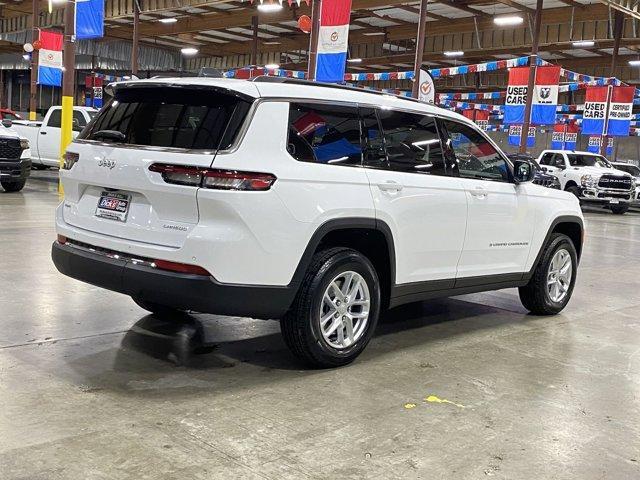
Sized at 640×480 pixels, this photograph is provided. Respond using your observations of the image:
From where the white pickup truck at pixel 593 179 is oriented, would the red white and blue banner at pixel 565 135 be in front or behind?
behind

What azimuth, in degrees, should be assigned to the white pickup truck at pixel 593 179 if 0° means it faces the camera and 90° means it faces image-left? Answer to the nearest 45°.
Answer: approximately 315°

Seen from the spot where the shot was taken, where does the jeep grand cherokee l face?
facing away from the viewer and to the right of the viewer

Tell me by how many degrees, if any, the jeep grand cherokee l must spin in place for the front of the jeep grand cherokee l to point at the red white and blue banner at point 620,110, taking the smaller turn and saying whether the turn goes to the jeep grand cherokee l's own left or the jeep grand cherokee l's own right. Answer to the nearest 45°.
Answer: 0° — it already faces it

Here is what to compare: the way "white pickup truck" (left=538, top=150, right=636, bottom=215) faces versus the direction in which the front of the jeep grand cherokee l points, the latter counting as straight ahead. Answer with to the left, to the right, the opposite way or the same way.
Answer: to the right

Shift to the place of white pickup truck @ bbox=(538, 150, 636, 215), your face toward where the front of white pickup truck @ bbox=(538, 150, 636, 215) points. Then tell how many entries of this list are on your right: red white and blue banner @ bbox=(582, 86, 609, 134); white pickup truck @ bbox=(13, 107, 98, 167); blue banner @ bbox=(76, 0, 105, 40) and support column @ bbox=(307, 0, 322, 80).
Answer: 3

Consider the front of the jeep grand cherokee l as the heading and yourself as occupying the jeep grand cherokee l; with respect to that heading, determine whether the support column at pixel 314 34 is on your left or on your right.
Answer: on your left

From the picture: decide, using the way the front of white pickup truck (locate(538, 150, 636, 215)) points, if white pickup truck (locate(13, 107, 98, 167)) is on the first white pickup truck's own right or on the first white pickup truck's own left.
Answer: on the first white pickup truck's own right

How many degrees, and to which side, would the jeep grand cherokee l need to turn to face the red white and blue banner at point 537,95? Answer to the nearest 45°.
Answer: approximately 45° to its left

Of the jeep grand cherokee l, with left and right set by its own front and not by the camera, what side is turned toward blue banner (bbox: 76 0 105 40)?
left

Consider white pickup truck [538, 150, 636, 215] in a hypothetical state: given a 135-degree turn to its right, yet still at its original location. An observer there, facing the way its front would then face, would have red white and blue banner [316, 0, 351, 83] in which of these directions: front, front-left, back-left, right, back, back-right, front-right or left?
front-left

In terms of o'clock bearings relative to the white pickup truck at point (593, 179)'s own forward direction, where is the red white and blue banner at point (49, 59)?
The red white and blue banner is roughly at 4 o'clock from the white pickup truck.
